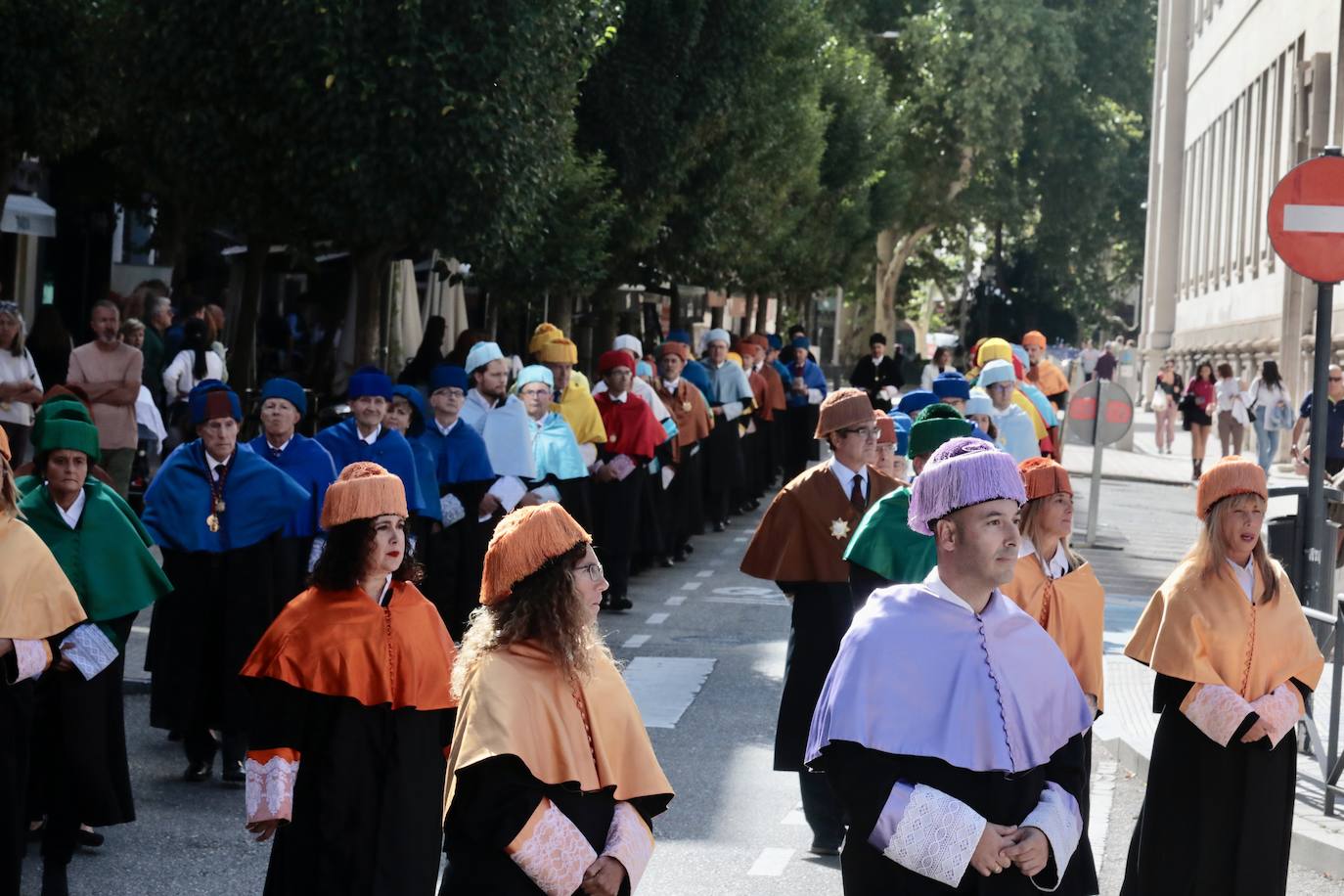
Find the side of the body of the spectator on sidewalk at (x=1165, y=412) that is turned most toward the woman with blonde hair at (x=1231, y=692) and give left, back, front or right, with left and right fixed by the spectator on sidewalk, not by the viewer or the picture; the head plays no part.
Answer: front

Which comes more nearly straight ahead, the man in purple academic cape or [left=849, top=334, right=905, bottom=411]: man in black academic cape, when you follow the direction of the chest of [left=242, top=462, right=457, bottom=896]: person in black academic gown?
the man in purple academic cape

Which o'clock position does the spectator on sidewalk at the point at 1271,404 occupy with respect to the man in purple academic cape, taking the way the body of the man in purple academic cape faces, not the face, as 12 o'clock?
The spectator on sidewalk is roughly at 8 o'clock from the man in purple academic cape.

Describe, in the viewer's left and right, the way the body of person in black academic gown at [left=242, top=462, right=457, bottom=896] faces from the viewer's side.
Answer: facing the viewer and to the right of the viewer

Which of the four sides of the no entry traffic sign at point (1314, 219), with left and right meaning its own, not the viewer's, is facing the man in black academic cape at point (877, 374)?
back

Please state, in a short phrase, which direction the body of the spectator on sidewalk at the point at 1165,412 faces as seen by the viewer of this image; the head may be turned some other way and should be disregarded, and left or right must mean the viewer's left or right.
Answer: facing the viewer

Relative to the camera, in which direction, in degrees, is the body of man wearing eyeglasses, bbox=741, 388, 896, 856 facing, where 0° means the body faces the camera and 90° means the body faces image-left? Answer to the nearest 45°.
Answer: approximately 315°

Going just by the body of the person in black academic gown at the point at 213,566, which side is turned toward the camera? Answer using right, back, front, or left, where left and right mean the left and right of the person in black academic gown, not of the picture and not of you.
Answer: front
